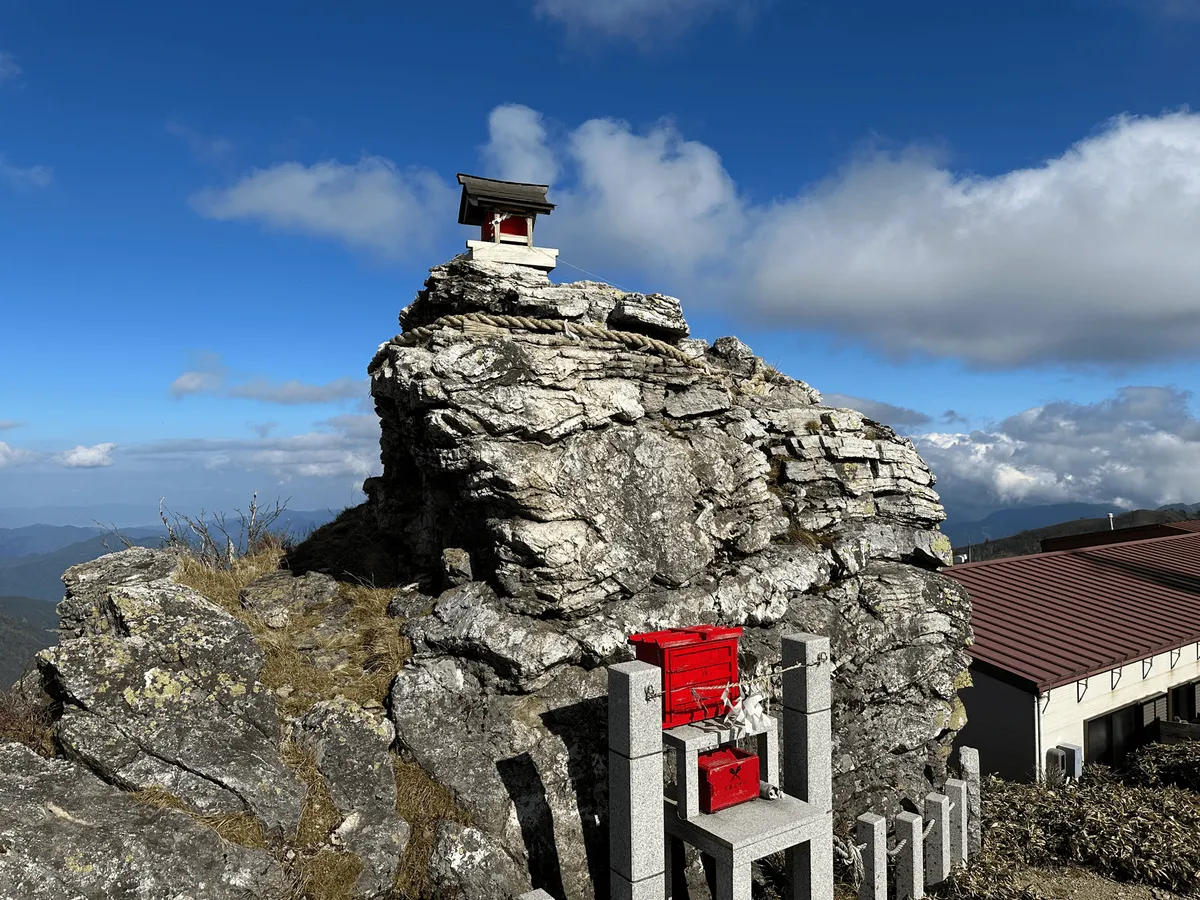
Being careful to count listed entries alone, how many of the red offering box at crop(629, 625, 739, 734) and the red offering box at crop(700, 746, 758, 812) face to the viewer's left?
0

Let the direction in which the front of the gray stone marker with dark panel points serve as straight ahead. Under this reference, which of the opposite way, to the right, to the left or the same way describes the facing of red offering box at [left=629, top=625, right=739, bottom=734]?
the same way

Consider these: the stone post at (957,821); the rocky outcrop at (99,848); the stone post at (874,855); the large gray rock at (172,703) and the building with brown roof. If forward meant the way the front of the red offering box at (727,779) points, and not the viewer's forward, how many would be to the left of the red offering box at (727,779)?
3

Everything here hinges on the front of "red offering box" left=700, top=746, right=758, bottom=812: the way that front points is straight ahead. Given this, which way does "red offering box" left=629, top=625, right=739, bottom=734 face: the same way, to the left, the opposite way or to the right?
the same way

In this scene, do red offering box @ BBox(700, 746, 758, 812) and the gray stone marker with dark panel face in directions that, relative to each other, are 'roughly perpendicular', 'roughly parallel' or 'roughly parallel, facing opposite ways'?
roughly parallel

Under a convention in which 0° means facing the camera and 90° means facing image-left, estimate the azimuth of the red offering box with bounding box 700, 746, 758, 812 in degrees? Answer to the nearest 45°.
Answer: approximately 315°

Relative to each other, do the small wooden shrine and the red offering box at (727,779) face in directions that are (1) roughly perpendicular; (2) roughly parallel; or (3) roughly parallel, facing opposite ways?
roughly parallel

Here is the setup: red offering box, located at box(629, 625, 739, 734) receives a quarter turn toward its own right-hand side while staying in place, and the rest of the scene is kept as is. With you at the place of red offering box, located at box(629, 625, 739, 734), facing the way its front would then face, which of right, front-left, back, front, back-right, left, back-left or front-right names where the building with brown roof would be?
back

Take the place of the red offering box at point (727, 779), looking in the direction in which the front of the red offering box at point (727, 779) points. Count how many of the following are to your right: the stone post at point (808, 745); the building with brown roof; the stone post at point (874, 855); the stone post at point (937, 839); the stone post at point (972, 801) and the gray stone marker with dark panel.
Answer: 0

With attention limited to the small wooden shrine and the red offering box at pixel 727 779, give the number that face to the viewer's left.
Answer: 0

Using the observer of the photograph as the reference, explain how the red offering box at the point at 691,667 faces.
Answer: facing the viewer and to the right of the viewer

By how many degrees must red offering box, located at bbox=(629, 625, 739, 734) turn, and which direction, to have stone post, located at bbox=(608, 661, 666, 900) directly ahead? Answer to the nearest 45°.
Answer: approximately 90° to its right

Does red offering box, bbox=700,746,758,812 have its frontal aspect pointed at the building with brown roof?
no

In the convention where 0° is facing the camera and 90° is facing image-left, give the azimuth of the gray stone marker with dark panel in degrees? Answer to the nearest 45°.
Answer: approximately 315°

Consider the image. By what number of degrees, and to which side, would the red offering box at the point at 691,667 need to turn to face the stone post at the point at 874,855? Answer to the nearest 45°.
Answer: approximately 90° to its left

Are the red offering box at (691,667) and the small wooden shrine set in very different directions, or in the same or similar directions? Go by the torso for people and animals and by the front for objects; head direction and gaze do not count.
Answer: same or similar directions

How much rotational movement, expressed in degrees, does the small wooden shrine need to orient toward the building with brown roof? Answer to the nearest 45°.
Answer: approximately 45° to its left
